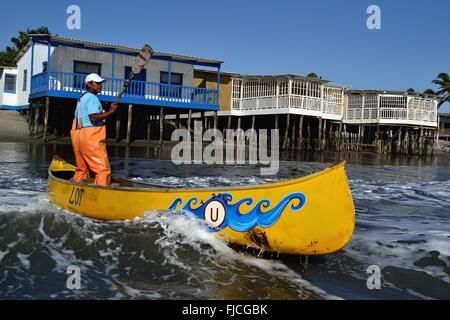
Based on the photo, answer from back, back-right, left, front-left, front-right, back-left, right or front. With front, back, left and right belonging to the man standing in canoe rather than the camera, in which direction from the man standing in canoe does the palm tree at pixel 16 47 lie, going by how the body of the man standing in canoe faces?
left

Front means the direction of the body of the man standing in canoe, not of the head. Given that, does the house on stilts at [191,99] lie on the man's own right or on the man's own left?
on the man's own left

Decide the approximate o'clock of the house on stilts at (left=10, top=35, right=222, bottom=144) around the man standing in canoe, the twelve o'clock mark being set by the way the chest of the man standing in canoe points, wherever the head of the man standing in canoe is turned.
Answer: The house on stilts is roughly at 9 o'clock from the man standing in canoe.

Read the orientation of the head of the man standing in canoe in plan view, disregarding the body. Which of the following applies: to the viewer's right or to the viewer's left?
to the viewer's right

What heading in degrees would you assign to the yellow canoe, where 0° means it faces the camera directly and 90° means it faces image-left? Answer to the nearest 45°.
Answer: approximately 315°

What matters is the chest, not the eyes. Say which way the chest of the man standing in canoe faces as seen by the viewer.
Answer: to the viewer's right
